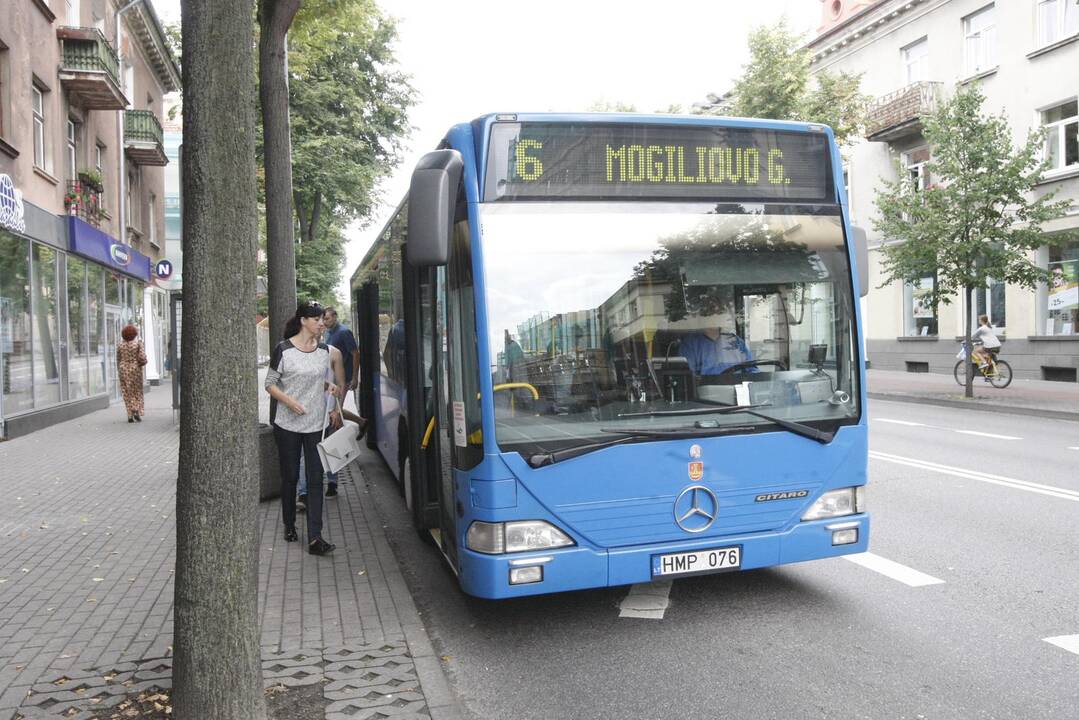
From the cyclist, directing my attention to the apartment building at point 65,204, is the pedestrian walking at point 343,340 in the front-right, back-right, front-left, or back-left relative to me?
front-left

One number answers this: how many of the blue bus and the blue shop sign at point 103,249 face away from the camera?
0

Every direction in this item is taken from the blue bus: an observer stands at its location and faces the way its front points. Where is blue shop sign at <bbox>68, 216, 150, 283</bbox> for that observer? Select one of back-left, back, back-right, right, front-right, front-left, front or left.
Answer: back-right

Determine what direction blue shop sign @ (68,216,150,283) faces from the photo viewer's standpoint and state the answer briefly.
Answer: facing the viewer and to the right of the viewer

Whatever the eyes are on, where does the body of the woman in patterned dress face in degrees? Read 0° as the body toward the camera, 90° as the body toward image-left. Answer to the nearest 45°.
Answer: approximately 180°

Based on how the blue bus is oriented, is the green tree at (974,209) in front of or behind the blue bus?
behind

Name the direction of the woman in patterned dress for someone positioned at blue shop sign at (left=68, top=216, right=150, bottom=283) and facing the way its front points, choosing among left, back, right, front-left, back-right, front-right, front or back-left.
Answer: front-right

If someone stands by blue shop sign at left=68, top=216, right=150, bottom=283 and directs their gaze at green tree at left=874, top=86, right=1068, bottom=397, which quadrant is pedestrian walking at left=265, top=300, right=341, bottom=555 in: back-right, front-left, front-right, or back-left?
front-right

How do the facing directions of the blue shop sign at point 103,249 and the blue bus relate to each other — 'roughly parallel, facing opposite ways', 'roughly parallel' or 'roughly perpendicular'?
roughly perpendicular

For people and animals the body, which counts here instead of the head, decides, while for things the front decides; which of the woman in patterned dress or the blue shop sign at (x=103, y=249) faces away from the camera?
the woman in patterned dress

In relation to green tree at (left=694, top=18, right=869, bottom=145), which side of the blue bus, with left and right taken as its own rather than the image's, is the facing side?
back

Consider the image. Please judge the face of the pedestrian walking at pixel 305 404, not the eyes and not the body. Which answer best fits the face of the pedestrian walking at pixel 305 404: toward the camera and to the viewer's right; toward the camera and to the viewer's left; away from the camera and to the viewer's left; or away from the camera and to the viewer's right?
toward the camera and to the viewer's right

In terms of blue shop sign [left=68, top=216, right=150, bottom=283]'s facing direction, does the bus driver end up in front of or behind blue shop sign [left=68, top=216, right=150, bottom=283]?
in front

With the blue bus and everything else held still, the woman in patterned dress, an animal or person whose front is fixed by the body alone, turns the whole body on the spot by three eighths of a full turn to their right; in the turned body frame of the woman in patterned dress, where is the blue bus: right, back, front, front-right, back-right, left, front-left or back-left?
front-right

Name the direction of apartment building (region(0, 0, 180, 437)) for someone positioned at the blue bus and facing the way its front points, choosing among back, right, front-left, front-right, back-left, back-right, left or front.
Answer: back-right

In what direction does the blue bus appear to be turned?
toward the camera

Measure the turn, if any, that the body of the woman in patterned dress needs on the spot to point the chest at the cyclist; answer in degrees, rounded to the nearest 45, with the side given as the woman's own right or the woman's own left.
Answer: approximately 90° to the woman's own right
